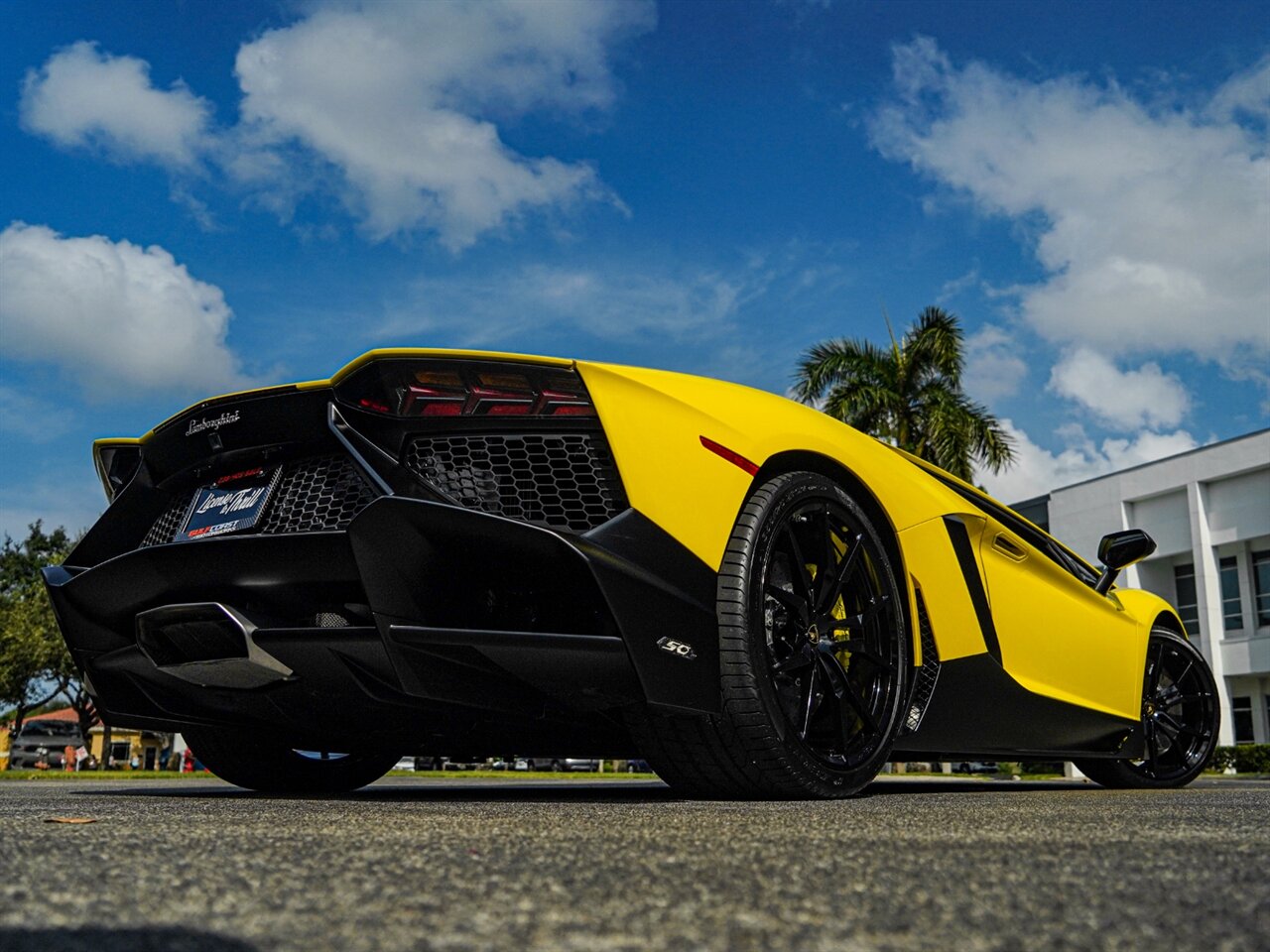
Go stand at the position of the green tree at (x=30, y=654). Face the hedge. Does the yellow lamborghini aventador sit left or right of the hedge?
right

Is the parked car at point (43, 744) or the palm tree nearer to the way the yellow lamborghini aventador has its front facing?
the palm tree

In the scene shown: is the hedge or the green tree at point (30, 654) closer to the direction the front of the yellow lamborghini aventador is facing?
the hedge

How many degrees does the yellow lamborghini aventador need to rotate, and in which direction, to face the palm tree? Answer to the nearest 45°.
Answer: approximately 45° to its left

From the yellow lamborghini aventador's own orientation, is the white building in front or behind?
in front

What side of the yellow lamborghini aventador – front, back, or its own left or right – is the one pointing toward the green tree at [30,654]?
left

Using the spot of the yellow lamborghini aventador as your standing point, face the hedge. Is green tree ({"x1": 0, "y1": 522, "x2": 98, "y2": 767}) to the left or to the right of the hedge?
left

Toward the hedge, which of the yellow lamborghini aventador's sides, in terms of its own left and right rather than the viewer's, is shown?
front

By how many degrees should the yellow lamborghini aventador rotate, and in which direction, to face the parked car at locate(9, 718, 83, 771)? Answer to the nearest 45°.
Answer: approximately 90° to its left

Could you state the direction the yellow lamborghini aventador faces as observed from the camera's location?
facing away from the viewer and to the right of the viewer
